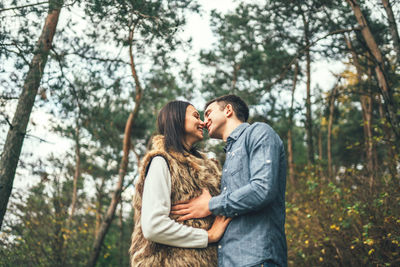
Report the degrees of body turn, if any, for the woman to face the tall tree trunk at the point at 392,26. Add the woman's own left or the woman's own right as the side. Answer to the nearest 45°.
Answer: approximately 45° to the woman's own left

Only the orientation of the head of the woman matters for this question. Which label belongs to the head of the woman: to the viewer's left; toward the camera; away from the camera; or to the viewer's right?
to the viewer's right

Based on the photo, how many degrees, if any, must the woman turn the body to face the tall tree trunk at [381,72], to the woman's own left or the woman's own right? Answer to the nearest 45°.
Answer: approximately 45° to the woman's own left

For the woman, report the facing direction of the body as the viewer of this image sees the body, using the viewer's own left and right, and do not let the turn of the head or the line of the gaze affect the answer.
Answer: facing to the right of the viewer

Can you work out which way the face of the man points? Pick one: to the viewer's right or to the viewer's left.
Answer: to the viewer's left
